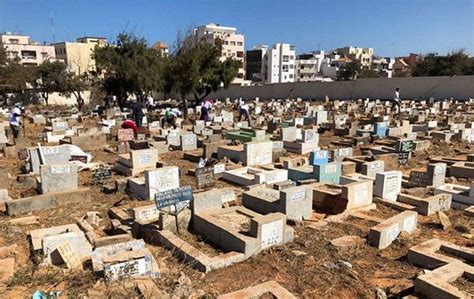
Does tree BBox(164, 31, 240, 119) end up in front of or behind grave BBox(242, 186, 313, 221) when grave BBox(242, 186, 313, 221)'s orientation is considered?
behind

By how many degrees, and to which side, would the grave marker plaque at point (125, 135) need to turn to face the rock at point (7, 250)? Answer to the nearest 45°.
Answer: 0° — it already faces it

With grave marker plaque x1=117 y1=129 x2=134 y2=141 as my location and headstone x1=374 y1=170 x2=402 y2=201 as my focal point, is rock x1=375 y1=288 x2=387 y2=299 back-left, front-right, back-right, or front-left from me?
front-right

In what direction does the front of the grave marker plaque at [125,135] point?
toward the camera

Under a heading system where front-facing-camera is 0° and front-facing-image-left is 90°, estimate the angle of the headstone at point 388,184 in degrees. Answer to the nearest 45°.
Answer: approximately 315°

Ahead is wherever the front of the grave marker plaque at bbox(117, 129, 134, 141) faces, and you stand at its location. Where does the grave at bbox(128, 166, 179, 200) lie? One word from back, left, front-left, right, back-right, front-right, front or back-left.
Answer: front

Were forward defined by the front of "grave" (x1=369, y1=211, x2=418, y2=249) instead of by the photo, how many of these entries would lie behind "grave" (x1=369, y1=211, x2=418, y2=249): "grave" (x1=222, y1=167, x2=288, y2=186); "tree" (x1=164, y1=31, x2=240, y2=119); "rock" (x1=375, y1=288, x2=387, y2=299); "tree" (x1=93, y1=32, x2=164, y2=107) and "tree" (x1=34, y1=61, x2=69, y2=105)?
4

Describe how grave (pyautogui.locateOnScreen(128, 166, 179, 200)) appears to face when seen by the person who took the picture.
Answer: facing the viewer and to the right of the viewer

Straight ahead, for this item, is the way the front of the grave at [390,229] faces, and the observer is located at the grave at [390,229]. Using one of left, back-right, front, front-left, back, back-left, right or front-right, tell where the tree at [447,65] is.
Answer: back-left

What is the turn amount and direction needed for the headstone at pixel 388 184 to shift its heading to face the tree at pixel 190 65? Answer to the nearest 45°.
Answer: approximately 180°

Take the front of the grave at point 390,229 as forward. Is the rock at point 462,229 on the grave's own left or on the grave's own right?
on the grave's own left

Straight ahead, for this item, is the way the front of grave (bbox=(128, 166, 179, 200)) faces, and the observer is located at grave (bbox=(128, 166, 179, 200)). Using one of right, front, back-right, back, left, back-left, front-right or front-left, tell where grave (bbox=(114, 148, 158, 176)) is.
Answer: back-left

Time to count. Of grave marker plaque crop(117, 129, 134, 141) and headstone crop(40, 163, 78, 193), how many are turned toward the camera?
2

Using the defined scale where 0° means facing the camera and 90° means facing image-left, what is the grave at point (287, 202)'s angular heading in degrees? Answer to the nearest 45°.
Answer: approximately 315°

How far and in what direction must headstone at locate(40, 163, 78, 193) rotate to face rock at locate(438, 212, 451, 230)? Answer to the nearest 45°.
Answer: approximately 45° to its left

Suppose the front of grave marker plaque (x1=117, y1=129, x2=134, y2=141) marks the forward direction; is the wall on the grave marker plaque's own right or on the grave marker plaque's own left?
on the grave marker plaque's own left

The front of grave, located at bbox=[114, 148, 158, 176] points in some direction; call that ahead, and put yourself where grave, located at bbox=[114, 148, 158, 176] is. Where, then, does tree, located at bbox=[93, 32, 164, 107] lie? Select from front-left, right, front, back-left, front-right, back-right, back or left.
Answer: back-left

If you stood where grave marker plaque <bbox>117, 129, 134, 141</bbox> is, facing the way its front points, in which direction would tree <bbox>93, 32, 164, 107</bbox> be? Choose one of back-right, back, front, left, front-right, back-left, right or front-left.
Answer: back

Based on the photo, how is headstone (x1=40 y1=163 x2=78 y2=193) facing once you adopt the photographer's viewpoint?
facing the viewer

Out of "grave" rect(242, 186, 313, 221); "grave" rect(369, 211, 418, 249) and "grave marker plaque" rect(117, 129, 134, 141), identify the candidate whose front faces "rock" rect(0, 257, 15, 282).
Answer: the grave marker plaque

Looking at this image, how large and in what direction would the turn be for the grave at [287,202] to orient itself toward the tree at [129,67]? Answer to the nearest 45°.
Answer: approximately 180°

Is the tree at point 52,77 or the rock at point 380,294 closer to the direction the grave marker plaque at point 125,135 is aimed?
the rock

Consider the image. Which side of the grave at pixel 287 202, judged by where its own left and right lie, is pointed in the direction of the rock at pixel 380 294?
front
